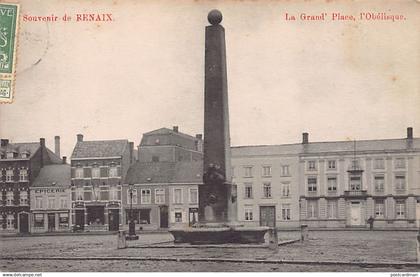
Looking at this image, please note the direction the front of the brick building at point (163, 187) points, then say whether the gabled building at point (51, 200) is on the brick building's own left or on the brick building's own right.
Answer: on the brick building's own right

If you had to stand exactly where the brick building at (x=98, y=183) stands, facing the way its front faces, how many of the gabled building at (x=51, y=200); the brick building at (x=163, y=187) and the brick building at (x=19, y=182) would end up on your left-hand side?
1

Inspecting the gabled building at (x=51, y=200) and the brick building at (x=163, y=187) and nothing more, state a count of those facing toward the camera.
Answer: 2
